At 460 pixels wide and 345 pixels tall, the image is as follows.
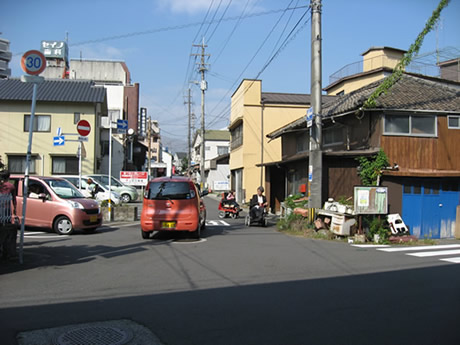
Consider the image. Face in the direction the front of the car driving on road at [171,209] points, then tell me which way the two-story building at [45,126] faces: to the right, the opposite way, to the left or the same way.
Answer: the opposite way

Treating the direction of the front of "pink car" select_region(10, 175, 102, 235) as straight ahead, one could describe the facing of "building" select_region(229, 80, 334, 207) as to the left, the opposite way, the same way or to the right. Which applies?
the opposite way

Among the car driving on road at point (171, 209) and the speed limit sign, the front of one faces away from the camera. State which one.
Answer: the car driving on road

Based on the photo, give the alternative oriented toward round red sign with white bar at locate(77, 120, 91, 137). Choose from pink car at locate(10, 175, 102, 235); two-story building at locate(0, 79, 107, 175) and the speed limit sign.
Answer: the two-story building

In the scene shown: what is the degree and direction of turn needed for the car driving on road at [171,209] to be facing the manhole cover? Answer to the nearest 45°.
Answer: approximately 180°

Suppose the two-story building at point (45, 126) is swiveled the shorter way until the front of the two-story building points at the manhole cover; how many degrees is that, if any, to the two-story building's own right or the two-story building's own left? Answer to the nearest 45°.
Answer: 0° — it already faces it

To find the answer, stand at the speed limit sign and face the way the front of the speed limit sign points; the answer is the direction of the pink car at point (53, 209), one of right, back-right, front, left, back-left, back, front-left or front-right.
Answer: back

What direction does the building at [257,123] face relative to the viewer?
to the viewer's left

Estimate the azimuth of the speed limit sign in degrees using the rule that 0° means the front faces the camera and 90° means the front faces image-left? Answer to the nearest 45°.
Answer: approximately 0°

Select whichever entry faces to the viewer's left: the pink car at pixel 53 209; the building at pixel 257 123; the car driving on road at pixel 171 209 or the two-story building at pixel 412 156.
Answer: the building

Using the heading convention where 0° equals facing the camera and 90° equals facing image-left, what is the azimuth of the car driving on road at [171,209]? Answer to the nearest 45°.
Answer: approximately 180°

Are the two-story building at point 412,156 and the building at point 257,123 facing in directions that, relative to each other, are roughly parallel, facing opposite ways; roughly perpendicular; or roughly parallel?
roughly perpendicular

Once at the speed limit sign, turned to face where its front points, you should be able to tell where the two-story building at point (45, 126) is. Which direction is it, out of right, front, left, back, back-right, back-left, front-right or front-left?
back

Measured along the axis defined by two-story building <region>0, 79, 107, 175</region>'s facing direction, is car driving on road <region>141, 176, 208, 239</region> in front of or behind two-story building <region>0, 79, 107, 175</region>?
in front
